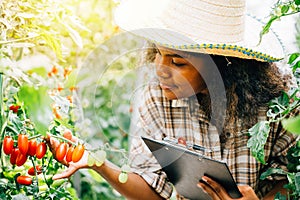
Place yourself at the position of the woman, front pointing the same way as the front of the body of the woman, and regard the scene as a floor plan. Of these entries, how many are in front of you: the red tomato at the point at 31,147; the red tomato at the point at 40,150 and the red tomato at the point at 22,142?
3

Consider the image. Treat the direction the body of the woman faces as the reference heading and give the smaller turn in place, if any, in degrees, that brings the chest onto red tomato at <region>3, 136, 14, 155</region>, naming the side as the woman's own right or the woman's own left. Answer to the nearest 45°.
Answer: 0° — they already face it

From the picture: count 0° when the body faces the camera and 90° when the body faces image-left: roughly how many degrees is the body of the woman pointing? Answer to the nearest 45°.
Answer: approximately 45°

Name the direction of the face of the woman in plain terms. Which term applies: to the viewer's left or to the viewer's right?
to the viewer's left
